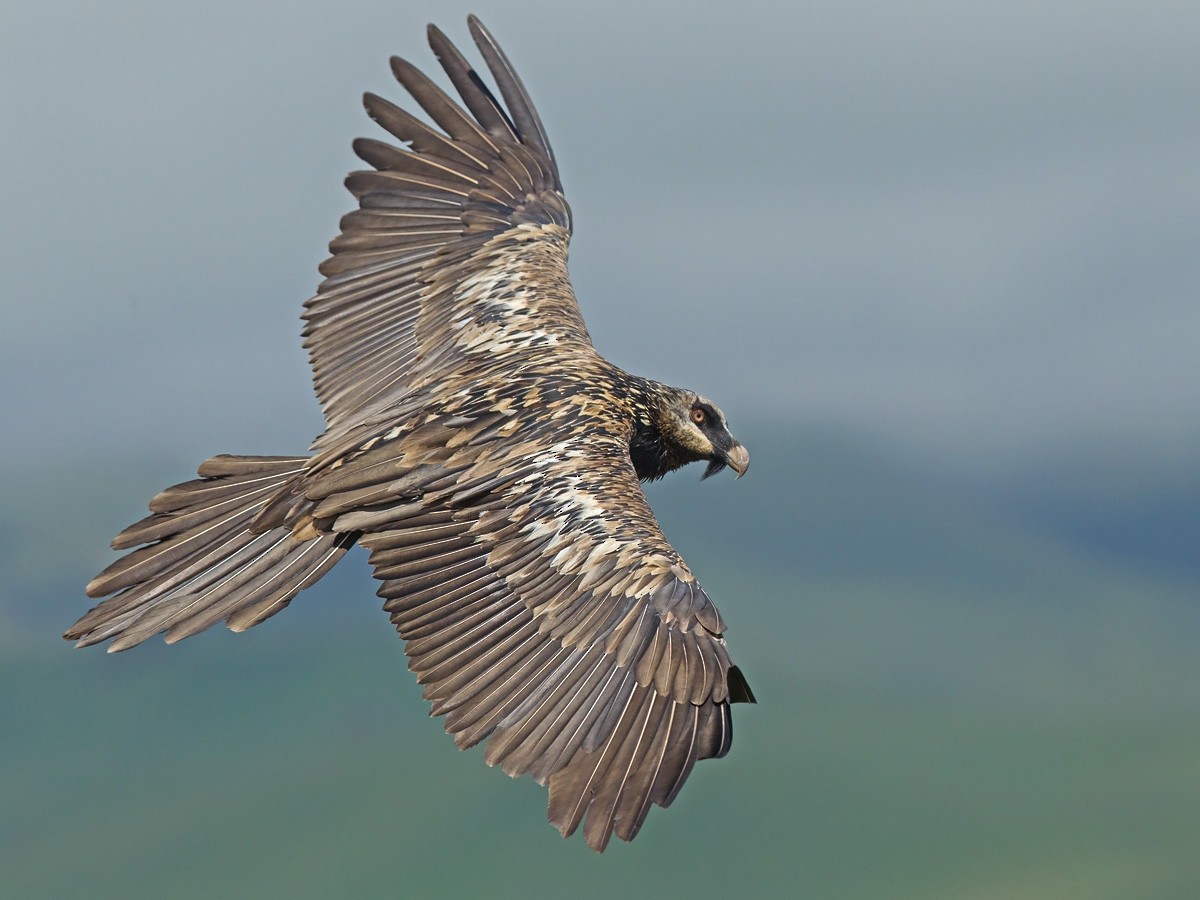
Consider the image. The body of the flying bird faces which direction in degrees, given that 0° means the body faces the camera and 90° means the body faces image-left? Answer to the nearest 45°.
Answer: approximately 270°
